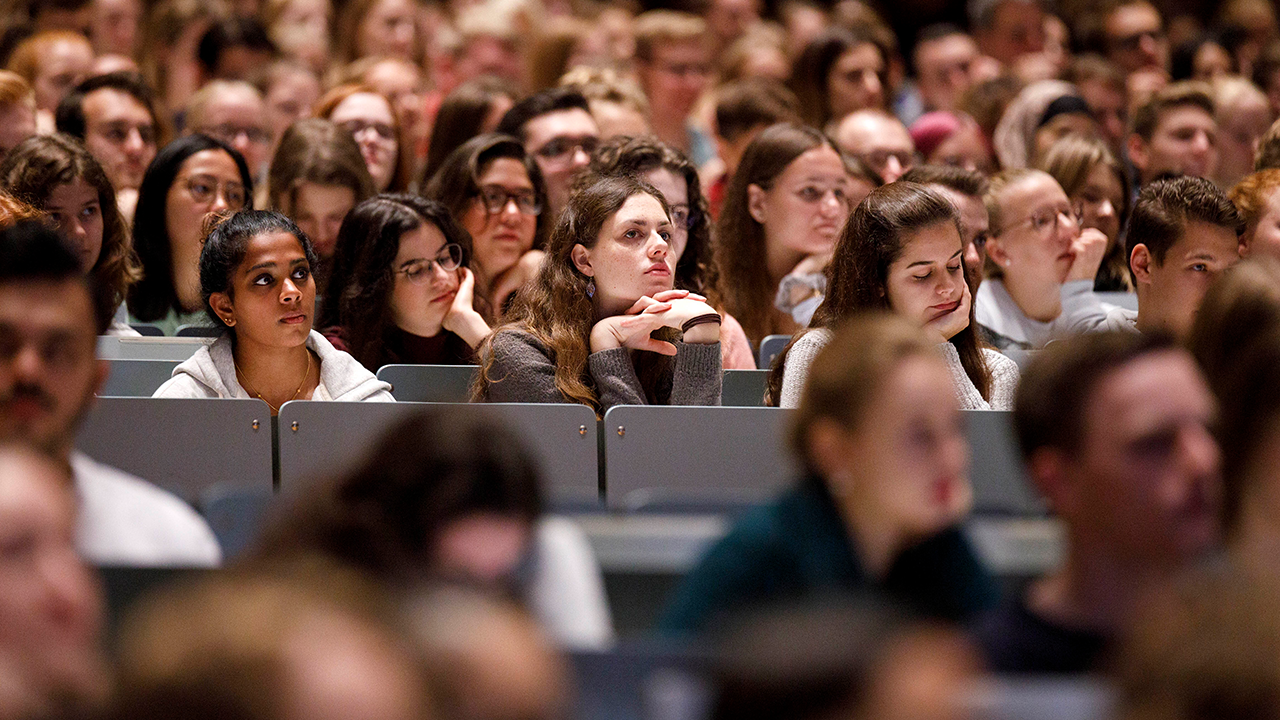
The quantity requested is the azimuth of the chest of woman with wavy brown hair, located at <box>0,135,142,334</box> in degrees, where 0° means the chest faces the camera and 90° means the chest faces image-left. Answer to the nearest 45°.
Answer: approximately 315°

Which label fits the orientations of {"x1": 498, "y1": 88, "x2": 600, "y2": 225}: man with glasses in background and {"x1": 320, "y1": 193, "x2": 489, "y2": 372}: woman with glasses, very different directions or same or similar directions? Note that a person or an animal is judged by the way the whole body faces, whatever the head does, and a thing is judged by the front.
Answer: same or similar directions

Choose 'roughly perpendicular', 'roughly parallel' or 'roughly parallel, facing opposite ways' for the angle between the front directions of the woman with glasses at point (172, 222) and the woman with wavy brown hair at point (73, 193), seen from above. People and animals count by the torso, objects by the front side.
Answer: roughly parallel

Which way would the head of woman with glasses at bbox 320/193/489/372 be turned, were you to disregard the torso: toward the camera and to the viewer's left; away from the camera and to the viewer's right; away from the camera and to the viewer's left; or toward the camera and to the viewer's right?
toward the camera and to the viewer's right

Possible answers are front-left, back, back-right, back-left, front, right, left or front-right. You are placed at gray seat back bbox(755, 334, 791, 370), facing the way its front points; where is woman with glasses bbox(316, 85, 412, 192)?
back-right

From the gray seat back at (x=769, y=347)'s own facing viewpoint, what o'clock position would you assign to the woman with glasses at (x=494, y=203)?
The woman with glasses is roughly at 4 o'clock from the gray seat back.

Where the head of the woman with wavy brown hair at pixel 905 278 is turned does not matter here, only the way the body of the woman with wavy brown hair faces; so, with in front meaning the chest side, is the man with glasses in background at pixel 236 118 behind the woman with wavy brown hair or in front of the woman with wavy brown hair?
behind

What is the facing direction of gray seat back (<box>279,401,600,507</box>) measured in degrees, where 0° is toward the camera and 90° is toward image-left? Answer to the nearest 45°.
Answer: approximately 0°

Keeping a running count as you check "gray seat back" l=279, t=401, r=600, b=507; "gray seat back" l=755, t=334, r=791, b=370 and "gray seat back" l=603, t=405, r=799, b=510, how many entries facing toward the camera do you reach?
3

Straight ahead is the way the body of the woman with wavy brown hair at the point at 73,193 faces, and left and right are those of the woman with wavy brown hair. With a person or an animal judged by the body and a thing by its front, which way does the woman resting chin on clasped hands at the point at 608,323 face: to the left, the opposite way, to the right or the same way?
the same way

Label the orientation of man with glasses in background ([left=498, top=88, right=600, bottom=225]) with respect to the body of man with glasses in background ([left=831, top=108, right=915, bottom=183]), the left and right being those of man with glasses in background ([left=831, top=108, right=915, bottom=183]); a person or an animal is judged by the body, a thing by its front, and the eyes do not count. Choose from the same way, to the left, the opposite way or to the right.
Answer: the same way

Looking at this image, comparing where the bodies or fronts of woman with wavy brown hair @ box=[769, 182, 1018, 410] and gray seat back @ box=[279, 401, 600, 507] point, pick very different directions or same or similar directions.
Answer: same or similar directions

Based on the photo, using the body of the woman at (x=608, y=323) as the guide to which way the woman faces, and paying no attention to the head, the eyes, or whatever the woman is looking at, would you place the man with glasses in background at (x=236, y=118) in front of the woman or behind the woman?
behind

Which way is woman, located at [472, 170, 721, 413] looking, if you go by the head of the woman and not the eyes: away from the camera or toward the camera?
toward the camera

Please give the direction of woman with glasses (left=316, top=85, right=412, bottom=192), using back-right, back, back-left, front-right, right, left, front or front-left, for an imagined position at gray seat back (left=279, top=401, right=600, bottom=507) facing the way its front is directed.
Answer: back

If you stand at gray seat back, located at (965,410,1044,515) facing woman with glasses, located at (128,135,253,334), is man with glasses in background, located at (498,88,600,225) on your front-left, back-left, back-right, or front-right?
front-right

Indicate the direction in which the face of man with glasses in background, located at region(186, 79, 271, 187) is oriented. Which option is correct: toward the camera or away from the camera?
toward the camera
